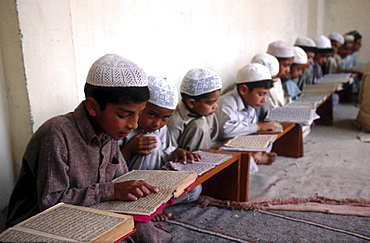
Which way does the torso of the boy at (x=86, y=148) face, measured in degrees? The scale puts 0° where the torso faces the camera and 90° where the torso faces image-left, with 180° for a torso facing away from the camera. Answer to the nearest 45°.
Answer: approximately 315°

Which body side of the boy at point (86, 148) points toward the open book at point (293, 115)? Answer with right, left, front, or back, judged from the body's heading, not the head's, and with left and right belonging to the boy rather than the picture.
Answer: left

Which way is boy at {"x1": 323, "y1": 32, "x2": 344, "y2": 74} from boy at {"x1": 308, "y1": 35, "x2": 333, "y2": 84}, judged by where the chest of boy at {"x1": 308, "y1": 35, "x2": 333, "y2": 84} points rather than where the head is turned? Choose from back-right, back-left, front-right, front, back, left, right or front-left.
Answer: back-left

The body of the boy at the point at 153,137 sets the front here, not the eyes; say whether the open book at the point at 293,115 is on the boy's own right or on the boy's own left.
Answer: on the boy's own left

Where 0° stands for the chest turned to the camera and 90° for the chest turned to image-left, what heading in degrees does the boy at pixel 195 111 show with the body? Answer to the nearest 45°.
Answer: approximately 315°

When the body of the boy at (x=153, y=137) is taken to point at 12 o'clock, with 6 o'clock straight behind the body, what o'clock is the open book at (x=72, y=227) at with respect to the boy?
The open book is roughly at 2 o'clock from the boy.

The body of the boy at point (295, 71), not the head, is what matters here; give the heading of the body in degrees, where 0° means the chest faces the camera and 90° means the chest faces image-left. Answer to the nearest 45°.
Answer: approximately 315°

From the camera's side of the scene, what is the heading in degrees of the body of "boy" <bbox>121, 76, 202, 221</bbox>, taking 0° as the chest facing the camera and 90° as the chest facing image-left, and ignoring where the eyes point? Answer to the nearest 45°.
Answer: approximately 315°
